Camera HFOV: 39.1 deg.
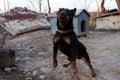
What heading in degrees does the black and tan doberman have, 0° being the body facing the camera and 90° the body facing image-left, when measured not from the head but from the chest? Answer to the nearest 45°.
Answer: approximately 45°

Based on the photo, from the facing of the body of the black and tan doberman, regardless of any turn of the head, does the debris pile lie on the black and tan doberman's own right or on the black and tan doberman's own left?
on the black and tan doberman's own right
